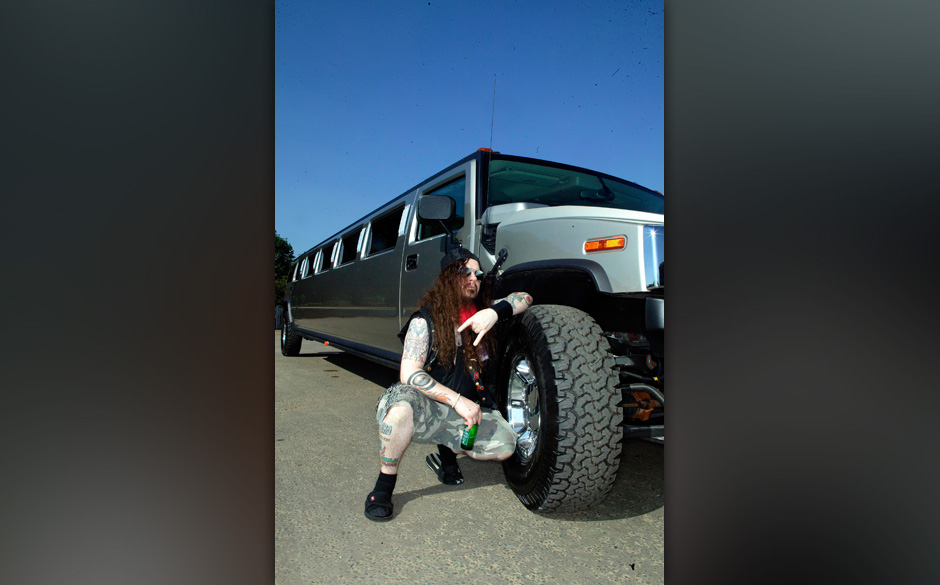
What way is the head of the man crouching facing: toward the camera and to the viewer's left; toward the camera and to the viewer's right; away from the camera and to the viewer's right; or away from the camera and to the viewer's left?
toward the camera and to the viewer's right

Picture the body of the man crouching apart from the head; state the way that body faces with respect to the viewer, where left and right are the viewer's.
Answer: facing the viewer and to the right of the viewer

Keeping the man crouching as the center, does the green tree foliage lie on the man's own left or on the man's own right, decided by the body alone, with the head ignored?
on the man's own right

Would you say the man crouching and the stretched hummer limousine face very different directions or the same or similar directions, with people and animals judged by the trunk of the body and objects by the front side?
same or similar directions
